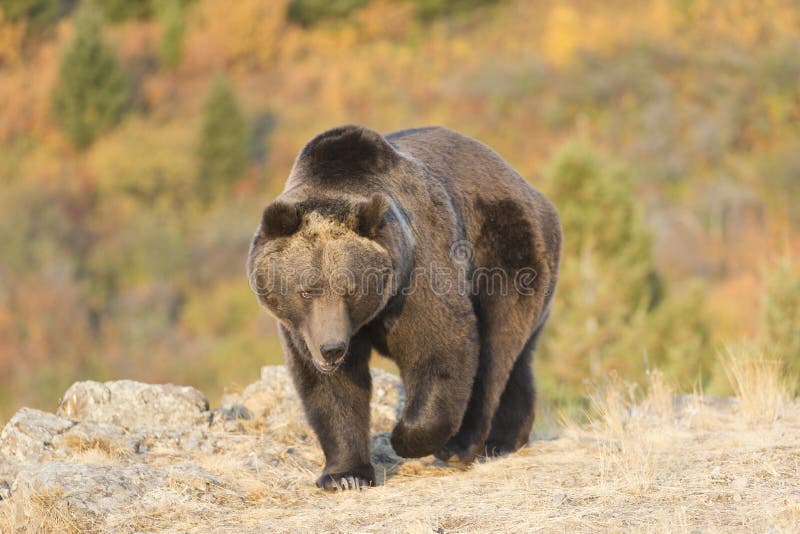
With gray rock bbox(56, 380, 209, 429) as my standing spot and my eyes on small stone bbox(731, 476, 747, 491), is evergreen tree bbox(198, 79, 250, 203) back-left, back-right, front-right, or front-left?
back-left

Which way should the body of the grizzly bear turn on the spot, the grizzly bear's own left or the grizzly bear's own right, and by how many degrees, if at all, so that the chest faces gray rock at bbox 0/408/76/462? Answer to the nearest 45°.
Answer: approximately 45° to the grizzly bear's own right

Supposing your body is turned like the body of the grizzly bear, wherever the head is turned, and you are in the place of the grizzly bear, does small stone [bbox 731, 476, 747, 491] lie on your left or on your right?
on your left

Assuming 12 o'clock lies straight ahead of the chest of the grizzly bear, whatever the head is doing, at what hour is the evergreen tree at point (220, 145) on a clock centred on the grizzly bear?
The evergreen tree is roughly at 4 o'clock from the grizzly bear.

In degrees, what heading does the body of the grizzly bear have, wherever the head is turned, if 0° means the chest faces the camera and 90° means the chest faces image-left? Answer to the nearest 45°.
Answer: approximately 45°

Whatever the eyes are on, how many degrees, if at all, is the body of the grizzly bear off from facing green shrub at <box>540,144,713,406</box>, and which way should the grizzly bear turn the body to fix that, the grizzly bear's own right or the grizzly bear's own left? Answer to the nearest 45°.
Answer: approximately 135° to the grizzly bear's own right

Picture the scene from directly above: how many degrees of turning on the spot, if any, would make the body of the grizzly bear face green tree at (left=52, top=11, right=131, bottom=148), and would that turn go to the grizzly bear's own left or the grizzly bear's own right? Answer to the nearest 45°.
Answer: approximately 135° to the grizzly bear's own right
